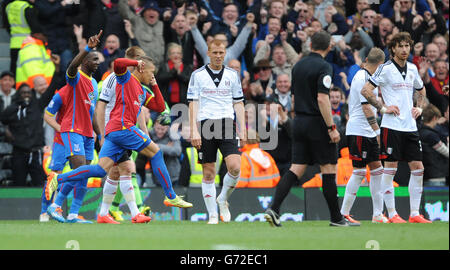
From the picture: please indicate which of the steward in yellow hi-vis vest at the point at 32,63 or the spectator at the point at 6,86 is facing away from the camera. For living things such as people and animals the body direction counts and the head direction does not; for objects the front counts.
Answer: the steward in yellow hi-vis vest

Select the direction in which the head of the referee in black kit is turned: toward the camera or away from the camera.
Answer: away from the camera

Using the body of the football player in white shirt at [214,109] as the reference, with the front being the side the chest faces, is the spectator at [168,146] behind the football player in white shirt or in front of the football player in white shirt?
behind
